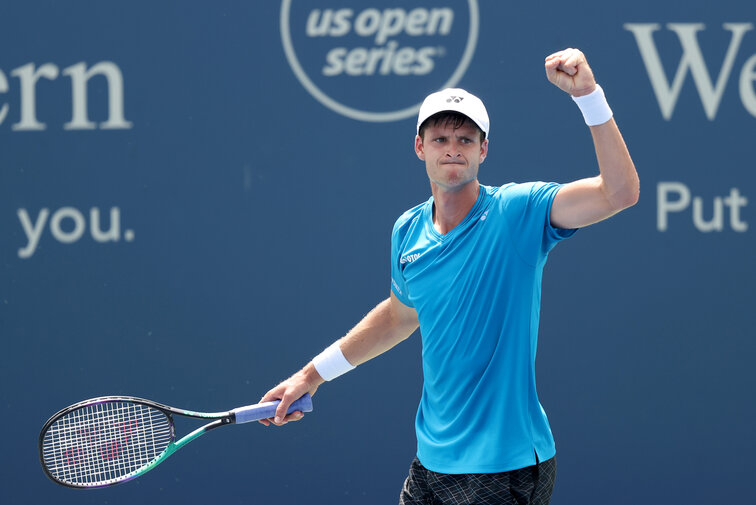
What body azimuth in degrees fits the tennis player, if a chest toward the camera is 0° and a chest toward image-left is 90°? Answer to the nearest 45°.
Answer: approximately 45°
